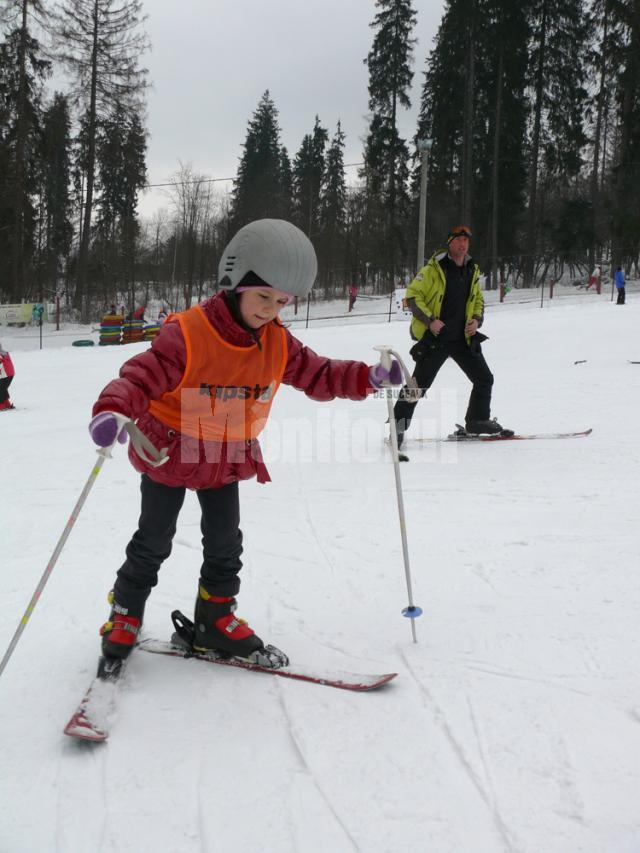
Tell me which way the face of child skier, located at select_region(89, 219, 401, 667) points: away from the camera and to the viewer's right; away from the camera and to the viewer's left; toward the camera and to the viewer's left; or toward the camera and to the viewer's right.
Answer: toward the camera and to the viewer's right

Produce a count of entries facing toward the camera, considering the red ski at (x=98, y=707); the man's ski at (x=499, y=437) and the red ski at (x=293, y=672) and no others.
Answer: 1

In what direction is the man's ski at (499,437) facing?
to the viewer's right

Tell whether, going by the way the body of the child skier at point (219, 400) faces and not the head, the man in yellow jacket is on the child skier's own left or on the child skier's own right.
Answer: on the child skier's own left

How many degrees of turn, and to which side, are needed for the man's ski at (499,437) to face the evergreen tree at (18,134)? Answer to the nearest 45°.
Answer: approximately 135° to its left

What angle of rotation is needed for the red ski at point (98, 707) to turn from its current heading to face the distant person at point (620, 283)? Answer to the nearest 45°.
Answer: approximately 135° to its left

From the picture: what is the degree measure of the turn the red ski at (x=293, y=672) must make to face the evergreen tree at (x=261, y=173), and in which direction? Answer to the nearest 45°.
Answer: approximately 90° to its left

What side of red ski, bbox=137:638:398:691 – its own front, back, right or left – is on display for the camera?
right

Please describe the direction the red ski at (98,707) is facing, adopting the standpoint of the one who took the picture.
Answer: facing the viewer

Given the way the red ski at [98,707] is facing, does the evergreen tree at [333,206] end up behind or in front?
behind

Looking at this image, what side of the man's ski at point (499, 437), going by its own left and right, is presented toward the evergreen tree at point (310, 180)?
left

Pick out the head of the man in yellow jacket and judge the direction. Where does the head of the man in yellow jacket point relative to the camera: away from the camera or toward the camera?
toward the camera

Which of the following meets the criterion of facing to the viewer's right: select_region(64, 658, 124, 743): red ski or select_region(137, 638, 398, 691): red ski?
select_region(137, 638, 398, 691): red ski

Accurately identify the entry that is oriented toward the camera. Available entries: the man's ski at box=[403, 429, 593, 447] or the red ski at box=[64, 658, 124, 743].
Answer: the red ski

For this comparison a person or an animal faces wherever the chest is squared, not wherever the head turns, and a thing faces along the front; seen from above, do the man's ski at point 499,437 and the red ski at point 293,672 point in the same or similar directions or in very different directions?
same or similar directions

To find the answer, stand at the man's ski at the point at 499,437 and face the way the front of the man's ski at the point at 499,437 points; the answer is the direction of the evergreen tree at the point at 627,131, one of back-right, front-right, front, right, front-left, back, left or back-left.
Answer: left

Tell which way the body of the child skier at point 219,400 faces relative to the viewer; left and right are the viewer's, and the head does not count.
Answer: facing the viewer and to the right of the viewer
